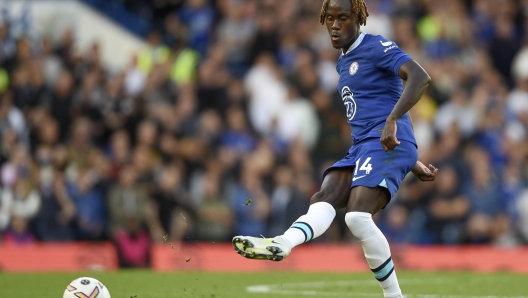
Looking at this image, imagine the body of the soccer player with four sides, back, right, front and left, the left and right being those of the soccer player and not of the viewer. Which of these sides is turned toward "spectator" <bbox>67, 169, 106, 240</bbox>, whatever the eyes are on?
right

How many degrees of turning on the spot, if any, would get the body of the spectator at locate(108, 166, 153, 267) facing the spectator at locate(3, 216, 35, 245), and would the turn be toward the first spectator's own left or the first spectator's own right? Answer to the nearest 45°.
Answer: approximately 90° to the first spectator's own right

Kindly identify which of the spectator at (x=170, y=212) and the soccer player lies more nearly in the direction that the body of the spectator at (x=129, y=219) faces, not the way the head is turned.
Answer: the soccer player

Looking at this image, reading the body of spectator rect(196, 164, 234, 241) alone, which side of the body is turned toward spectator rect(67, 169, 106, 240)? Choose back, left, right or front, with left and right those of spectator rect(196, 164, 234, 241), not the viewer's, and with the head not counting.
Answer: right

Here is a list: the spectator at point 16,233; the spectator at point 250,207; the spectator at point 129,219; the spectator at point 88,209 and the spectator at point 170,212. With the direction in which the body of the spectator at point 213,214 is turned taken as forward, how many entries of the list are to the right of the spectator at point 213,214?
4

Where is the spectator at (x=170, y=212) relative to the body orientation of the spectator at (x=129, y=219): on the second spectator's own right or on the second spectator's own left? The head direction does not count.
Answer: on the second spectator's own left

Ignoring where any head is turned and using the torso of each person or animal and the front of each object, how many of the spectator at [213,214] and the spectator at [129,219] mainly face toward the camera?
2

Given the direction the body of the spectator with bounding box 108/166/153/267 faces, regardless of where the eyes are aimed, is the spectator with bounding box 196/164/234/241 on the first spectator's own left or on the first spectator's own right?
on the first spectator's own left

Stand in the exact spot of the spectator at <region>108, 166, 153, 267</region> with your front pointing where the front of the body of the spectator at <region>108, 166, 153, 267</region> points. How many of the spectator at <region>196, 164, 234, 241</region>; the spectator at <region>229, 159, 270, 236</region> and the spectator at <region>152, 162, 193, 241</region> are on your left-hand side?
3
